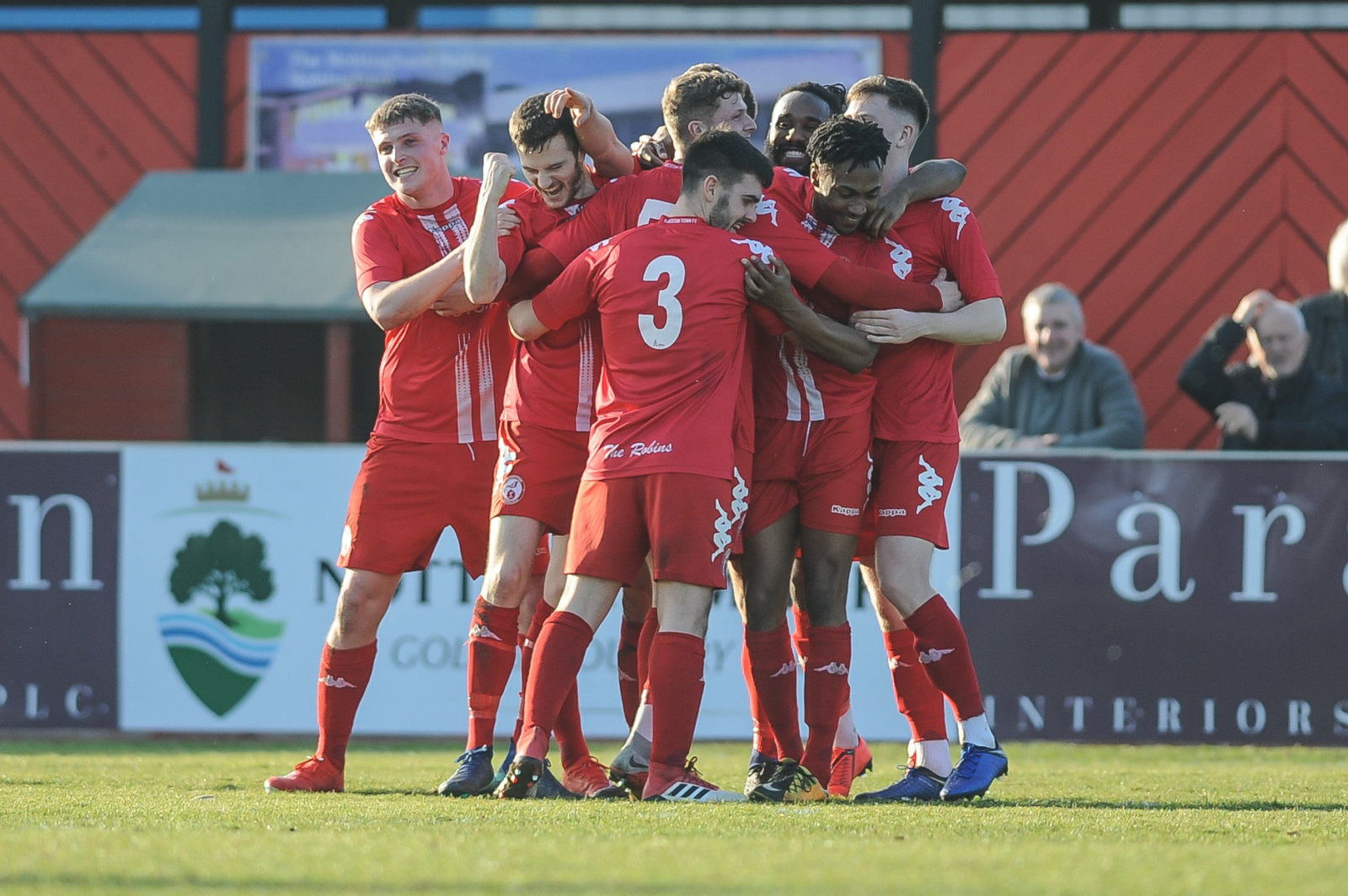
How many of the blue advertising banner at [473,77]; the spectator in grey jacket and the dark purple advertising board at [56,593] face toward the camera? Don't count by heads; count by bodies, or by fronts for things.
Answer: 3

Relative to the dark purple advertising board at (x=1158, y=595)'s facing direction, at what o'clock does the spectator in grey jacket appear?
The spectator in grey jacket is roughly at 5 o'clock from the dark purple advertising board.

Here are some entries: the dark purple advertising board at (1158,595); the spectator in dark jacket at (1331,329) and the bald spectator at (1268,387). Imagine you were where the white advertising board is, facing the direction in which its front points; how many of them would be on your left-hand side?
3

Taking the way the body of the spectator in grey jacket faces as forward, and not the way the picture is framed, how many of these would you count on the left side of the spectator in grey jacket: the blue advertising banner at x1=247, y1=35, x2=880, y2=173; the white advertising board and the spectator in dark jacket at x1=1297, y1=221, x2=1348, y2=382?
1

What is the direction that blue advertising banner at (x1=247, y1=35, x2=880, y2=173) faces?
toward the camera

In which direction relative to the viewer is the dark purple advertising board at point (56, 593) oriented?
toward the camera
